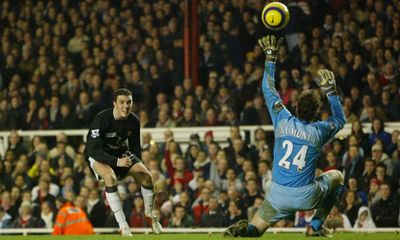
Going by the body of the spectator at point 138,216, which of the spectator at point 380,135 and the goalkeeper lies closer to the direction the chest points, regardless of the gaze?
the goalkeeper

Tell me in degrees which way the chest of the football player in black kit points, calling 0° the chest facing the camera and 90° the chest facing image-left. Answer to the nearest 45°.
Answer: approximately 315°

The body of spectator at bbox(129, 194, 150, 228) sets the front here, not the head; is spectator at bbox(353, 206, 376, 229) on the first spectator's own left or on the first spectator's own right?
on the first spectator's own left

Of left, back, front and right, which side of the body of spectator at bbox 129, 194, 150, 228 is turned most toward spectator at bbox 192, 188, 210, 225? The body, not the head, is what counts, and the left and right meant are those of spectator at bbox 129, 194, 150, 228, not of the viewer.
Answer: left

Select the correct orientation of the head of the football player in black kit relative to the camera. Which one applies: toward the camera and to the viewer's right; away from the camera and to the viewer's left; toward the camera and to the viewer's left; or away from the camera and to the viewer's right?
toward the camera and to the viewer's right

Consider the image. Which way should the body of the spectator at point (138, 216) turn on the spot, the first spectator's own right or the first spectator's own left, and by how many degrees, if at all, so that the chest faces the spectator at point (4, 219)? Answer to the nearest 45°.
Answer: approximately 90° to the first spectator's own right

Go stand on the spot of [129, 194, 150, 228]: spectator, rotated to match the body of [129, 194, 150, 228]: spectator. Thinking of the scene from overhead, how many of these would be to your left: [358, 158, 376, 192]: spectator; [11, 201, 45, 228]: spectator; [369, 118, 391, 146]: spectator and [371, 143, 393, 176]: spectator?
3

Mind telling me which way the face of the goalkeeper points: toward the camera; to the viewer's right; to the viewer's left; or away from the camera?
away from the camera

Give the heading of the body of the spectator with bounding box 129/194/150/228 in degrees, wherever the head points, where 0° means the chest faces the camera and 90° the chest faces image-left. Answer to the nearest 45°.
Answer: approximately 0°
